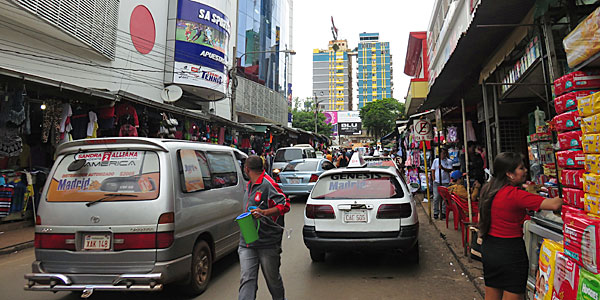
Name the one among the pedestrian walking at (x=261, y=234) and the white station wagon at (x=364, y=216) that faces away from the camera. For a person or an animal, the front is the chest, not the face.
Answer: the white station wagon

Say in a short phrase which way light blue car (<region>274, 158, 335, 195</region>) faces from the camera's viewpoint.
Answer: facing away from the viewer and to the right of the viewer

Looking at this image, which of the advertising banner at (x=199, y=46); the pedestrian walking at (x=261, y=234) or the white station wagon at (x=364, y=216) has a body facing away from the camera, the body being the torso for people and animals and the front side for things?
the white station wagon

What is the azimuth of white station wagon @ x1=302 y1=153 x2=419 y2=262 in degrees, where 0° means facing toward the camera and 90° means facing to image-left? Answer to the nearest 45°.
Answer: approximately 180°

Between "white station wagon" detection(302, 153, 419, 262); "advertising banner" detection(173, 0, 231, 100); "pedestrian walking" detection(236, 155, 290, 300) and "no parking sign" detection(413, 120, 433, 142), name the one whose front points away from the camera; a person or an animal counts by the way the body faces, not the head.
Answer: the white station wagon

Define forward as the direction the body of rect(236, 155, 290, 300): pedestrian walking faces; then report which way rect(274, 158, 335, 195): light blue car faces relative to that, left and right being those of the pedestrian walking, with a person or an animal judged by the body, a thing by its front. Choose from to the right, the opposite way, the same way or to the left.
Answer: the opposite way

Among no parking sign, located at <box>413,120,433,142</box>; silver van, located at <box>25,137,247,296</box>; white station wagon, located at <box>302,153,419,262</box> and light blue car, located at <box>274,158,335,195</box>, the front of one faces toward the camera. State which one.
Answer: the no parking sign

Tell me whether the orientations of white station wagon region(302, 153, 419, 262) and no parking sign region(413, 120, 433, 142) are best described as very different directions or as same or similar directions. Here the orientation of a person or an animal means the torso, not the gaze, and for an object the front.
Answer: very different directions
